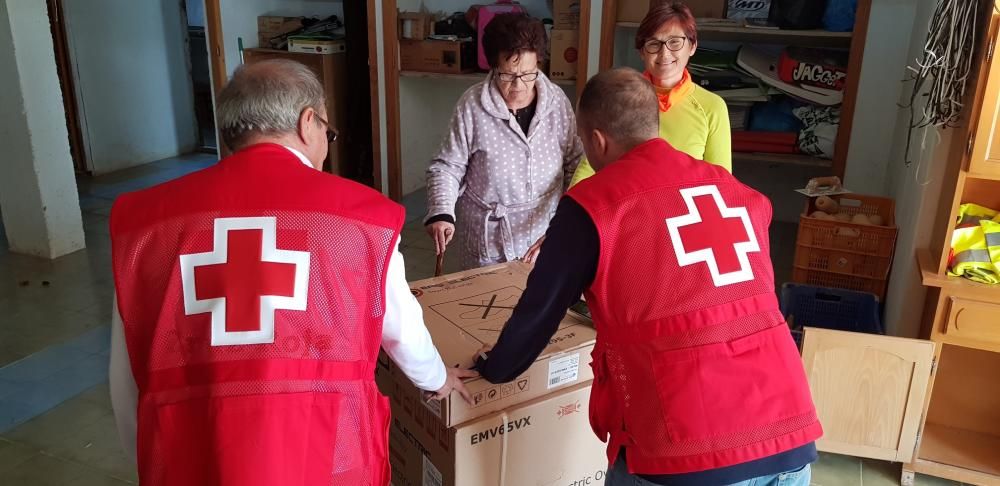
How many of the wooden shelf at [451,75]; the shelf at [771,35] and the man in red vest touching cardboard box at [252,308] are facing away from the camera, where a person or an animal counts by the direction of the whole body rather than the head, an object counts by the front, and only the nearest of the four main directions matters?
1

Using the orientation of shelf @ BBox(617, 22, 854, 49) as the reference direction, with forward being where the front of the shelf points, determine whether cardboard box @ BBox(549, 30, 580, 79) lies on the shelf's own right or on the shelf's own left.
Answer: on the shelf's own right

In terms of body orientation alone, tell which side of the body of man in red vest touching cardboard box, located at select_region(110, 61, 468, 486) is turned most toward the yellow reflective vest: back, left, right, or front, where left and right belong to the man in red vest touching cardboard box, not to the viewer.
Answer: right

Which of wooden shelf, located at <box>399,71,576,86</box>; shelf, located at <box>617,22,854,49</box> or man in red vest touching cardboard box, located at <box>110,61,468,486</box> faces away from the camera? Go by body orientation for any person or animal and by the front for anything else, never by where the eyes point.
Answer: the man in red vest touching cardboard box

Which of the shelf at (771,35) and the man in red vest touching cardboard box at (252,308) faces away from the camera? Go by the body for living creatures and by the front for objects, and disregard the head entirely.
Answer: the man in red vest touching cardboard box

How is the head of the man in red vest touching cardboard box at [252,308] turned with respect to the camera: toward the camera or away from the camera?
away from the camera

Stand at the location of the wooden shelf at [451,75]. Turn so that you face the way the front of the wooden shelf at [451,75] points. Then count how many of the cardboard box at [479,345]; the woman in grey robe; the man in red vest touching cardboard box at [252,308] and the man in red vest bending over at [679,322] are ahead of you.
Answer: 4

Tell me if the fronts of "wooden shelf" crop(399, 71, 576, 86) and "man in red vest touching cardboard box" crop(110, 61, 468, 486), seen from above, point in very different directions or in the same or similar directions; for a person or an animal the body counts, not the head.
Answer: very different directions

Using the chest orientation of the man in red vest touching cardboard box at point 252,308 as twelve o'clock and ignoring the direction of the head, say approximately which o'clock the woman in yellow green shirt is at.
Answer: The woman in yellow green shirt is roughly at 2 o'clock from the man in red vest touching cardboard box.

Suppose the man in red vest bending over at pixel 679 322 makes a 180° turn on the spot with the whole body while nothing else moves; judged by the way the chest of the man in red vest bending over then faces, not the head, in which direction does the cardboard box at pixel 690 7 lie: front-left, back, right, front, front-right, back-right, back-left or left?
back-left

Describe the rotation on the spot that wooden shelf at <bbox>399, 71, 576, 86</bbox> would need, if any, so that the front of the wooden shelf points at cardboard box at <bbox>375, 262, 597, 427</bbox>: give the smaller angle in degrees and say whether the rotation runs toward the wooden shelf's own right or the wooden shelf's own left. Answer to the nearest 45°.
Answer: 0° — it already faces it

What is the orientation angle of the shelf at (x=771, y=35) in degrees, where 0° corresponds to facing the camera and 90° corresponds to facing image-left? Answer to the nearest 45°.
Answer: approximately 0°

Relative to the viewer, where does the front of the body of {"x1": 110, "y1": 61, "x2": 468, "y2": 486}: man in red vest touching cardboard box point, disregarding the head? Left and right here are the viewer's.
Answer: facing away from the viewer

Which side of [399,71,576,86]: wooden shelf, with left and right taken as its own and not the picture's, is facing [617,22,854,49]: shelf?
left

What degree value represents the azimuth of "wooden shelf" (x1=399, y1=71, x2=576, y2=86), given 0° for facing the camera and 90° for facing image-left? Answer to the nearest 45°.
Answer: approximately 0°

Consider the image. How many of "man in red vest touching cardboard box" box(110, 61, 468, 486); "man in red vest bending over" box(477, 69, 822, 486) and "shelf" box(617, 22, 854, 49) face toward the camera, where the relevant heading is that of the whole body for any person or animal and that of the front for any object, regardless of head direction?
1
